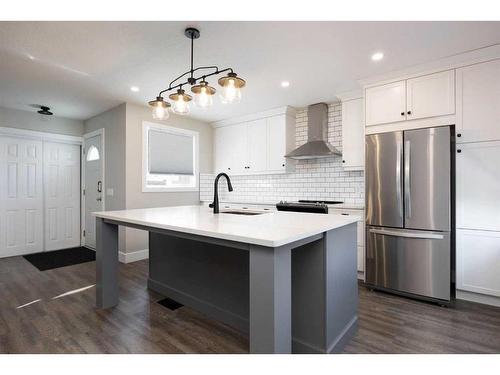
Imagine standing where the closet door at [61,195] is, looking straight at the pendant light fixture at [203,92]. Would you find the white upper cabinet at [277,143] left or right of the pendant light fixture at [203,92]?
left

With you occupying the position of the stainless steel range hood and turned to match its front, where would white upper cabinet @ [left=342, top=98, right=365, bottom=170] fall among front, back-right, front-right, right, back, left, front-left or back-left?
left

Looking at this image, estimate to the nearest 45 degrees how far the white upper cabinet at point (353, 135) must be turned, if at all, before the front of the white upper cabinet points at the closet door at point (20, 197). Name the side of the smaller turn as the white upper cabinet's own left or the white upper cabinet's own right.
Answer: approximately 45° to the white upper cabinet's own right

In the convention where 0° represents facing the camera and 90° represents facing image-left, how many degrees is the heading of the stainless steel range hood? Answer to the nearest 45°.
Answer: approximately 45°

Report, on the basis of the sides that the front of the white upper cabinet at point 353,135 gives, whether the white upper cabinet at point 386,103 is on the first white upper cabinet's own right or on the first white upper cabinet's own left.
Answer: on the first white upper cabinet's own left

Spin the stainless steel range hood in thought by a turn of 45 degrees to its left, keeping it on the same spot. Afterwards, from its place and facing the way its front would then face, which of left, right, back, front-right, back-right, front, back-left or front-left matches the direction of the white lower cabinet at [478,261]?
front-left

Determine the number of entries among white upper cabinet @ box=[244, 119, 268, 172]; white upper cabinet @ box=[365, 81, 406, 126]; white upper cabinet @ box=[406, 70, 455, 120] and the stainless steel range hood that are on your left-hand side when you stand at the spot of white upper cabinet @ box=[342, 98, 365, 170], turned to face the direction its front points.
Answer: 2

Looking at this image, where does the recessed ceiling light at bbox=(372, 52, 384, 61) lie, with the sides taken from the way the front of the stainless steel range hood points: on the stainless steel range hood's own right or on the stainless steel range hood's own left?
on the stainless steel range hood's own left

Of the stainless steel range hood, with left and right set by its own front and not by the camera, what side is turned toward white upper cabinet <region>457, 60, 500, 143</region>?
left

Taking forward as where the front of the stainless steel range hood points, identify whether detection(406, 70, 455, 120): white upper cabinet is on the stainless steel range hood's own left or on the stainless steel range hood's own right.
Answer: on the stainless steel range hood's own left

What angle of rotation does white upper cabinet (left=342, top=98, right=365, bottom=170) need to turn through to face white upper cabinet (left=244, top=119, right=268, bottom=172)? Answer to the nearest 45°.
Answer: approximately 45° to its right

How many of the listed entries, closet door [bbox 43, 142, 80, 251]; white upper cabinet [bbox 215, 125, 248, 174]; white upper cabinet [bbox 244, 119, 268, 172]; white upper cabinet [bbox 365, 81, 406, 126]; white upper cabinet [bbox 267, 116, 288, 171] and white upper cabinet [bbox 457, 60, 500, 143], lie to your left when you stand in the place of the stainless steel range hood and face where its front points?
2
